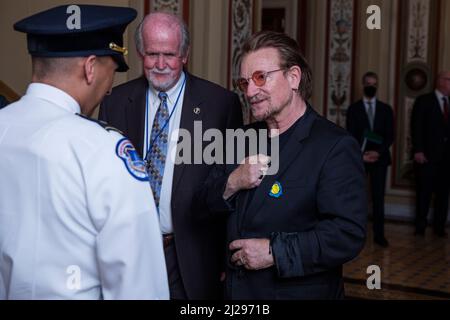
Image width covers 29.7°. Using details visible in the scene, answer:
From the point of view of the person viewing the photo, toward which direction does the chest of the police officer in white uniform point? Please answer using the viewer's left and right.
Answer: facing away from the viewer and to the right of the viewer

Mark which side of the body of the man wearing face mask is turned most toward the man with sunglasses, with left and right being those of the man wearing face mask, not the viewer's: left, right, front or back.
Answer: front

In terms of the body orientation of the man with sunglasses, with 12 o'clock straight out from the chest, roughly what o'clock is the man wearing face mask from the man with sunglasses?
The man wearing face mask is roughly at 5 o'clock from the man with sunglasses.

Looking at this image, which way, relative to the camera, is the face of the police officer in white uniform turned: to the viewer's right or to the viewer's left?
to the viewer's right

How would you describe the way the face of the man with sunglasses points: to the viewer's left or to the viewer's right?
to the viewer's left

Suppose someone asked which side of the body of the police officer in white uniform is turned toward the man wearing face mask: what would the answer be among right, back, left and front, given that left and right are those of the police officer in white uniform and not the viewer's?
front

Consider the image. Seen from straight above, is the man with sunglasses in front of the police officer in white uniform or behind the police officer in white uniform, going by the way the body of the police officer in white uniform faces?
in front

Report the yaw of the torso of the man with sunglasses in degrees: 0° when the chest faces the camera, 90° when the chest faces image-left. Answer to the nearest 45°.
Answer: approximately 45°

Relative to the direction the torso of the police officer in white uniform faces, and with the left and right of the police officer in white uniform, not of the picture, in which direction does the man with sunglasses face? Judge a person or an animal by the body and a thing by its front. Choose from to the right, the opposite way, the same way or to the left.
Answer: the opposite way

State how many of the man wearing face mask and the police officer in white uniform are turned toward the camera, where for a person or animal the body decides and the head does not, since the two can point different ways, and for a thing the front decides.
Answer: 1

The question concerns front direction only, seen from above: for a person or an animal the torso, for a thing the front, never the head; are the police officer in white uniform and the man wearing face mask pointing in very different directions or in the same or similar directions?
very different directions

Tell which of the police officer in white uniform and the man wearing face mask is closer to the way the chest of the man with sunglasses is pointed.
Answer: the police officer in white uniform
